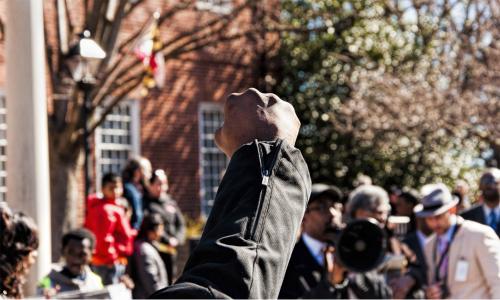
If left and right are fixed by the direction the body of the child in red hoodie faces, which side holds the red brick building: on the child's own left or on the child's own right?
on the child's own left

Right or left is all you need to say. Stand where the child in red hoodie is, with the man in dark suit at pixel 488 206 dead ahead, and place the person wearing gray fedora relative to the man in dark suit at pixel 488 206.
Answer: right

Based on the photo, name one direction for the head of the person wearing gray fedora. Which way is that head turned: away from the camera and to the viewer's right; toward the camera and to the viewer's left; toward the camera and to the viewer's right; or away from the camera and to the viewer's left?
toward the camera and to the viewer's left

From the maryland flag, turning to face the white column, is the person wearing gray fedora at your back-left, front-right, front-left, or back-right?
front-left

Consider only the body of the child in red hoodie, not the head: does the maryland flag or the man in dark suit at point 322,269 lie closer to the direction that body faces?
the man in dark suit

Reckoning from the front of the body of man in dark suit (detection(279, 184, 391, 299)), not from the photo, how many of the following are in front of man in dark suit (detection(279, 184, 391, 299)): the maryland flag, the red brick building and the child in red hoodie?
0

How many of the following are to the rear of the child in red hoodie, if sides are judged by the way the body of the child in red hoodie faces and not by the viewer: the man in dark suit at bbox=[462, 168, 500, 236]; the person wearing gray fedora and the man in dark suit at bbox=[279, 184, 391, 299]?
0

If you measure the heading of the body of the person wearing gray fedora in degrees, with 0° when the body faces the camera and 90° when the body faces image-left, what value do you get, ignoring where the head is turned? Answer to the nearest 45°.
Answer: approximately 45°

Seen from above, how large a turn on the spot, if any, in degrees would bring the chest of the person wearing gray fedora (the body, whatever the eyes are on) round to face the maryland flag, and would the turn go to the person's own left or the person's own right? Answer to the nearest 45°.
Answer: approximately 90° to the person's own right

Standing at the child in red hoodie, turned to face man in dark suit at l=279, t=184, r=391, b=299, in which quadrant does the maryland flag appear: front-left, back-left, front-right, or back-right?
back-left

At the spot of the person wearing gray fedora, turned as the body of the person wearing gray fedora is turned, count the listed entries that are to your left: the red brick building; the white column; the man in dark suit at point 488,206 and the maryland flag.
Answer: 0

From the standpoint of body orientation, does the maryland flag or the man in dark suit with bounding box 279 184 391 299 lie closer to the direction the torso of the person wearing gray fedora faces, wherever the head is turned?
the man in dark suit

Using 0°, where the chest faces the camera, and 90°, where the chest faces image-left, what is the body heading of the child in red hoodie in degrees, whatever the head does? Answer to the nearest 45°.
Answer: approximately 315°

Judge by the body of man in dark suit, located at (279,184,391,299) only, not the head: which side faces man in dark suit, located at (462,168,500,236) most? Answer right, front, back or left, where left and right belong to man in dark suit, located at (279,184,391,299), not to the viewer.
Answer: left
